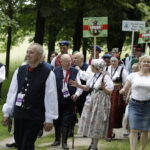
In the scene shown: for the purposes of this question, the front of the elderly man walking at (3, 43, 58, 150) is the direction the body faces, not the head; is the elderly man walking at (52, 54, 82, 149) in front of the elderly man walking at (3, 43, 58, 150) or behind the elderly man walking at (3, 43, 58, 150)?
behind

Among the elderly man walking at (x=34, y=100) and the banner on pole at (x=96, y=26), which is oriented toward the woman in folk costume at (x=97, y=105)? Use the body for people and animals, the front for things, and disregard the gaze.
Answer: the banner on pole

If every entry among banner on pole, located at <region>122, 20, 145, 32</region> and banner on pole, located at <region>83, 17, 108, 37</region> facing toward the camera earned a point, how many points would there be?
2

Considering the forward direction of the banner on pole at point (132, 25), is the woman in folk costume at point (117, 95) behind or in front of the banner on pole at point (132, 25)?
in front

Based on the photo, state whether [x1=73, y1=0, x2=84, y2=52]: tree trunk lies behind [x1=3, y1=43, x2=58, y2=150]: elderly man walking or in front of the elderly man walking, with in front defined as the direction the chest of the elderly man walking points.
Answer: behind

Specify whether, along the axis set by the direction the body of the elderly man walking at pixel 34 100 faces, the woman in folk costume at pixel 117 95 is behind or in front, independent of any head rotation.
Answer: behind

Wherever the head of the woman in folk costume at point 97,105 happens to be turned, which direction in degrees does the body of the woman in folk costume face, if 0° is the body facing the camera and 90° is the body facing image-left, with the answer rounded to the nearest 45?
approximately 45°

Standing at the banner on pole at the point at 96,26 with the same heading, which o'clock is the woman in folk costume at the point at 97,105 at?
The woman in folk costume is roughly at 12 o'clock from the banner on pole.

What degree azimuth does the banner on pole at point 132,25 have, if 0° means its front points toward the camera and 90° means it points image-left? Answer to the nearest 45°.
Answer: approximately 0°
